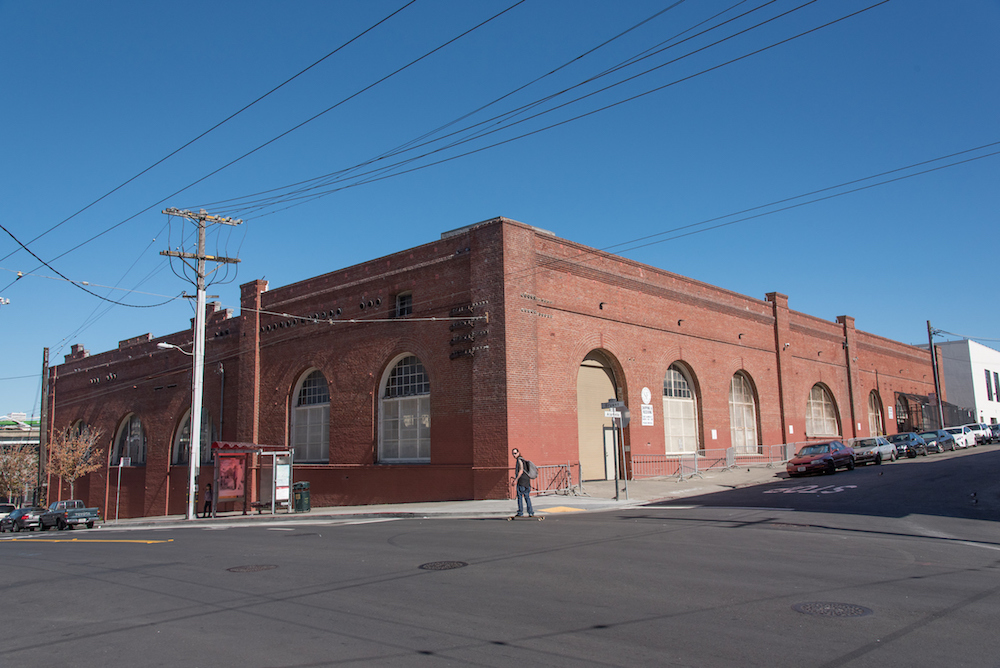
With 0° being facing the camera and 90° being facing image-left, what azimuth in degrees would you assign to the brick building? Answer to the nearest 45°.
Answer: approximately 315°

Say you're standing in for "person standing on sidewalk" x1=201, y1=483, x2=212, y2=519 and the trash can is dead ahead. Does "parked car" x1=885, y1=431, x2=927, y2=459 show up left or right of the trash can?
left

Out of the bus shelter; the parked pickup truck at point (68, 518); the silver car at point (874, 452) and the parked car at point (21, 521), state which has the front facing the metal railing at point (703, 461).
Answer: the silver car

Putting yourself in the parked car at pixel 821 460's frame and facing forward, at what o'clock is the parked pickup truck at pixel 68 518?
the parked pickup truck at pixel 68 518 is roughly at 1 o'clock from the parked car at pixel 821 460.

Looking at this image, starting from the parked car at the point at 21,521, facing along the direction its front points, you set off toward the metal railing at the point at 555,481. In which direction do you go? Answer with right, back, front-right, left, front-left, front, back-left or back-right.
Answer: back

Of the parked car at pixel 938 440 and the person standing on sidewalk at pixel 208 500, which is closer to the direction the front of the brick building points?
the parked car

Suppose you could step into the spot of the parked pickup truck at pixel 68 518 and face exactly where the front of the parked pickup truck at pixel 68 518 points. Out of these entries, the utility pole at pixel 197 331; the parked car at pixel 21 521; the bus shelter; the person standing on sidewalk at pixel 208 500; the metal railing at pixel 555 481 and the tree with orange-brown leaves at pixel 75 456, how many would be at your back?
4

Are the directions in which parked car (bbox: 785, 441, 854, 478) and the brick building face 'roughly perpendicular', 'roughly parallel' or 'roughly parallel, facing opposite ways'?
roughly perpendicular
